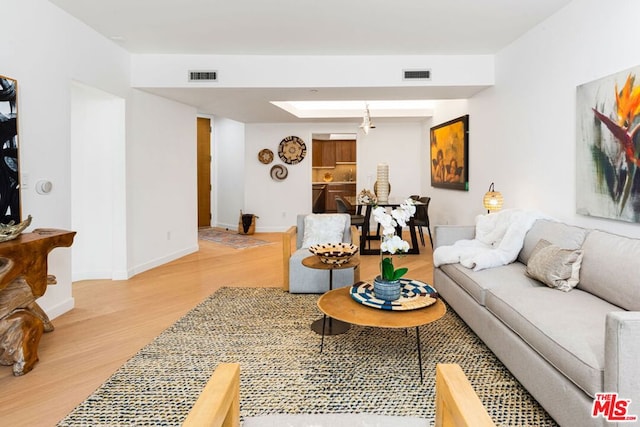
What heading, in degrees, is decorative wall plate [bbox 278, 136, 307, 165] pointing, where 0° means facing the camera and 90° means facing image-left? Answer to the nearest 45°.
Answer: approximately 0°

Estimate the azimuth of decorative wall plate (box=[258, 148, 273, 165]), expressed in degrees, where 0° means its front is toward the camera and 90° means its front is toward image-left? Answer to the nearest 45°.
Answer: approximately 0°

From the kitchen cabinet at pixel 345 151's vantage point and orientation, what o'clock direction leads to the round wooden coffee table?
The round wooden coffee table is roughly at 12 o'clock from the kitchen cabinet.

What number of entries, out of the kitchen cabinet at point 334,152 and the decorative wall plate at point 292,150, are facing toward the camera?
2
